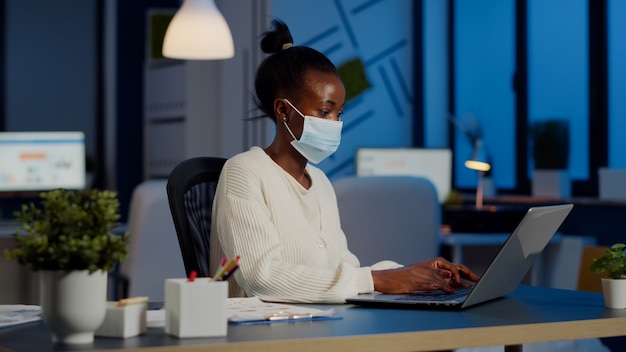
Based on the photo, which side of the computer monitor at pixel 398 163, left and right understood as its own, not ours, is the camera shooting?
front

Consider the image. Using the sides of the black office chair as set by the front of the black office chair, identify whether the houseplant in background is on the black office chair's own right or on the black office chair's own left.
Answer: on the black office chair's own left

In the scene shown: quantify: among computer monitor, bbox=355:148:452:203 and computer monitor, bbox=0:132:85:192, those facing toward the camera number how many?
2

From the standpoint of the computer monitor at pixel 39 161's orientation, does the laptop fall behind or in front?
in front

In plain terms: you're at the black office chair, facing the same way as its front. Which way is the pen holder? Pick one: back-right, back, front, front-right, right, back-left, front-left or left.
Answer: front-right

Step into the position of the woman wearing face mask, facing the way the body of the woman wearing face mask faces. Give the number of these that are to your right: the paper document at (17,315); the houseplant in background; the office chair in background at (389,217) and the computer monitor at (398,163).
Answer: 1

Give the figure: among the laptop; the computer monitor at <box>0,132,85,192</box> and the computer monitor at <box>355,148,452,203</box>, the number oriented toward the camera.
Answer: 2

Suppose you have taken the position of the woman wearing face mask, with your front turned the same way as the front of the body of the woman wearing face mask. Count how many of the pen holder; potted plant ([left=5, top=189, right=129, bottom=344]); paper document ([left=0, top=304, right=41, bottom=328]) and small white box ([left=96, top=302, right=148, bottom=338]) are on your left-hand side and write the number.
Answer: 0

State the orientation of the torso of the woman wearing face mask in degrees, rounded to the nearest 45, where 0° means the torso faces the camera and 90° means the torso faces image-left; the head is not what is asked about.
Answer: approximately 315°

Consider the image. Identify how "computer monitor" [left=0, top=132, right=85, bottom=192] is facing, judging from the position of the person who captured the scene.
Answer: facing the viewer

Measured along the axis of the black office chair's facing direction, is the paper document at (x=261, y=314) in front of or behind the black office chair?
in front

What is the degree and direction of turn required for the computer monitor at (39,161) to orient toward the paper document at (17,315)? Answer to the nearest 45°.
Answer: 0° — it already faces it

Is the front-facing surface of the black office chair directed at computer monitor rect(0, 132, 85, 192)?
no

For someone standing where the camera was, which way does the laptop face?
facing away from the viewer and to the left of the viewer

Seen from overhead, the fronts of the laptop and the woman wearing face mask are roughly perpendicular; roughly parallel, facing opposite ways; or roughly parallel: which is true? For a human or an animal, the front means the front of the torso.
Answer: roughly parallel, facing opposite ways
